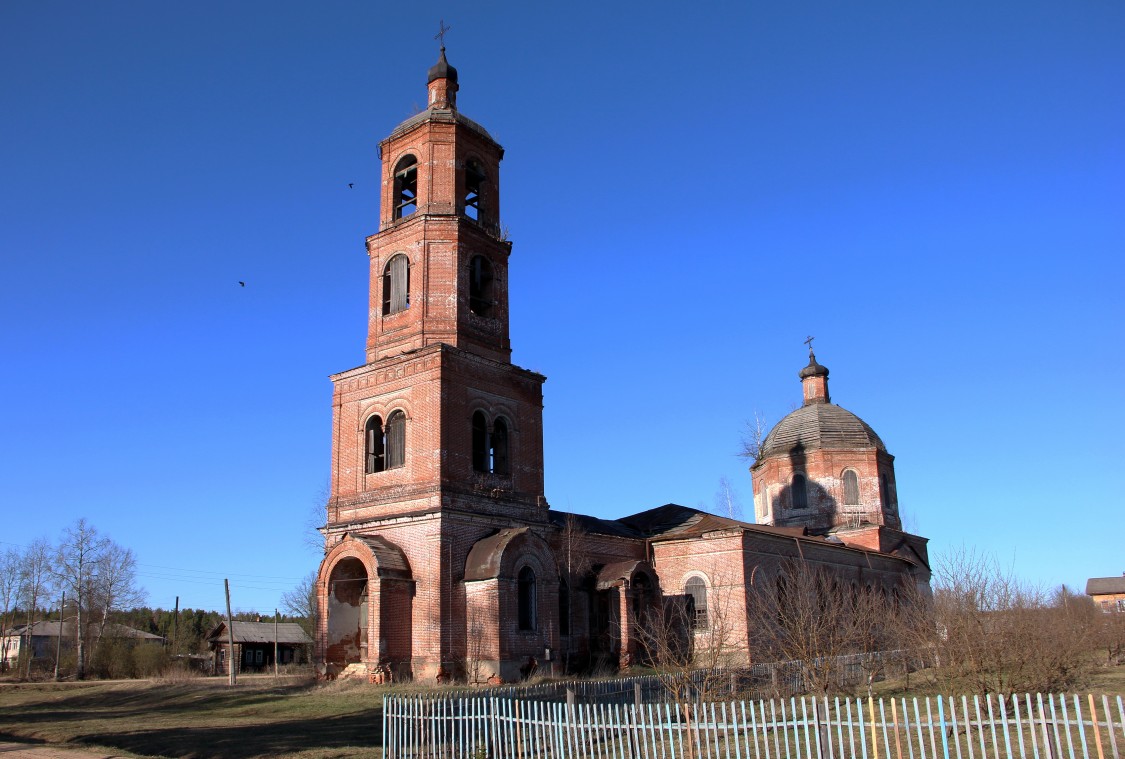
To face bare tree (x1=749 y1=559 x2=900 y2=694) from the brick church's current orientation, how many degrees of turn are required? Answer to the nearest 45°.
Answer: approximately 90° to its left

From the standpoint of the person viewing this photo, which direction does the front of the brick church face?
facing the viewer and to the left of the viewer
